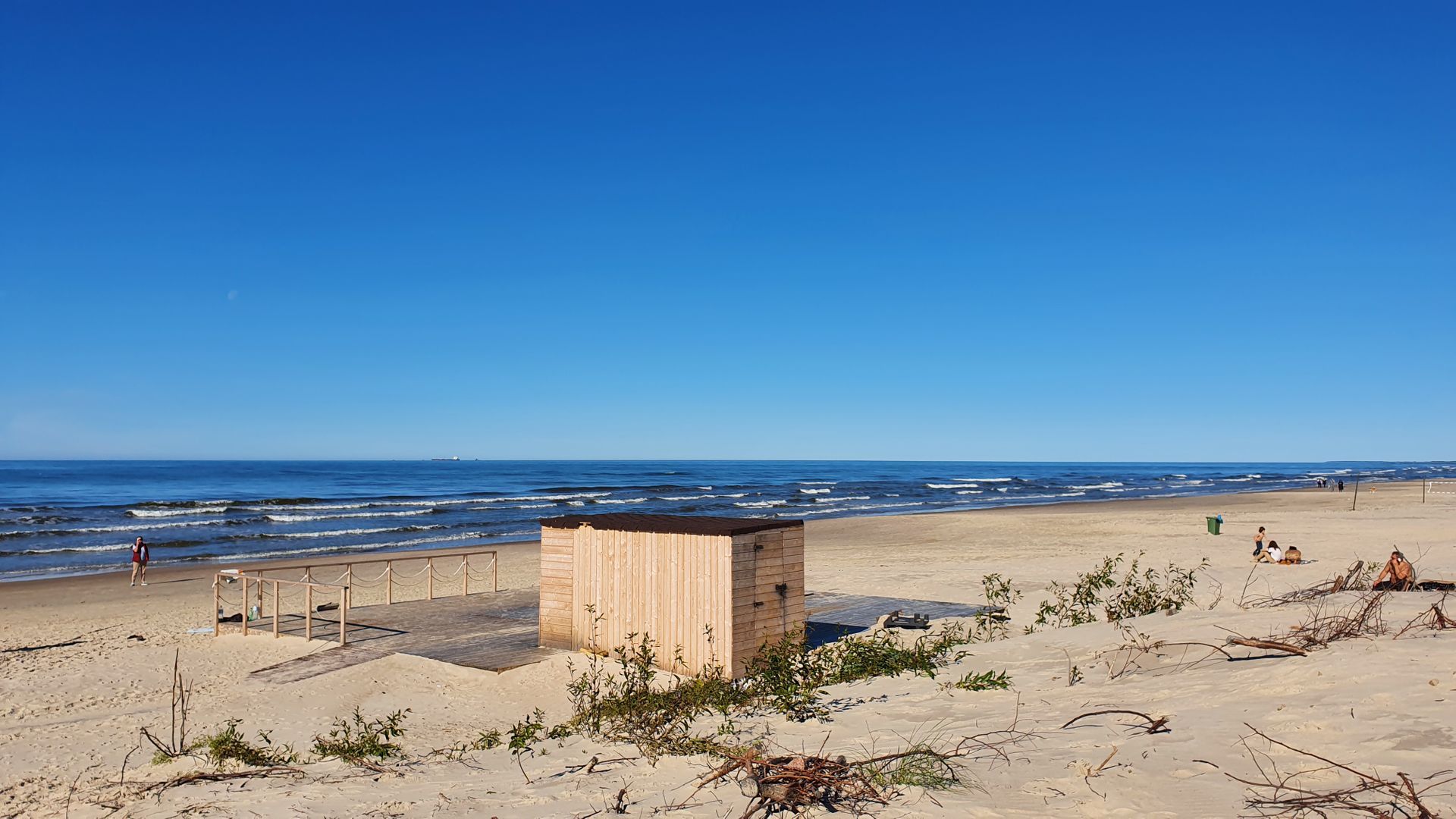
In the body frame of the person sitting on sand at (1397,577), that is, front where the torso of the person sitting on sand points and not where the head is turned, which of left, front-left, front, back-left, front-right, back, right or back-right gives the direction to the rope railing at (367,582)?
front-right

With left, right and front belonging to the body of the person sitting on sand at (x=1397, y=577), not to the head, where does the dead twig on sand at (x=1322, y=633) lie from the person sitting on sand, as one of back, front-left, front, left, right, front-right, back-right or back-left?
front-left

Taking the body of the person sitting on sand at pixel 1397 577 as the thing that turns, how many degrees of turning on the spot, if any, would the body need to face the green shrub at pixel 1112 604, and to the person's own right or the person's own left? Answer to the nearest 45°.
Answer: approximately 45° to the person's own right

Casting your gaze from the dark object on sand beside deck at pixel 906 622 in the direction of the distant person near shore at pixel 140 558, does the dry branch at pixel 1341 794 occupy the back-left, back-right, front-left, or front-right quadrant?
back-left

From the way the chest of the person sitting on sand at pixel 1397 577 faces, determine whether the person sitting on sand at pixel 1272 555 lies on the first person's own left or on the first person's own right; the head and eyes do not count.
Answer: on the first person's own right

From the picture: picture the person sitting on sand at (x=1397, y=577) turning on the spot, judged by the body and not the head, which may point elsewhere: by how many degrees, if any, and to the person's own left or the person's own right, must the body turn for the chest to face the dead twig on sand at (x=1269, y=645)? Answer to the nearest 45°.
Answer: approximately 45° to the person's own left

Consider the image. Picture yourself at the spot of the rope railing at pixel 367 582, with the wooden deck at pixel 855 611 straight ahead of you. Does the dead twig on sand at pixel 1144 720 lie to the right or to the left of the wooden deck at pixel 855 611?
right

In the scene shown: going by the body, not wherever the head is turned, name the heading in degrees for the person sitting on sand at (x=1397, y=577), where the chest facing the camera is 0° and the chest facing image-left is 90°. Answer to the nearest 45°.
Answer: approximately 45°

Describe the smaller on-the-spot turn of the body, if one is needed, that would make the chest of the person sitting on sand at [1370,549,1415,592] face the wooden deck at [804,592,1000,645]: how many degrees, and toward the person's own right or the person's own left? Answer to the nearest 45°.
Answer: approximately 45° to the person's own right
